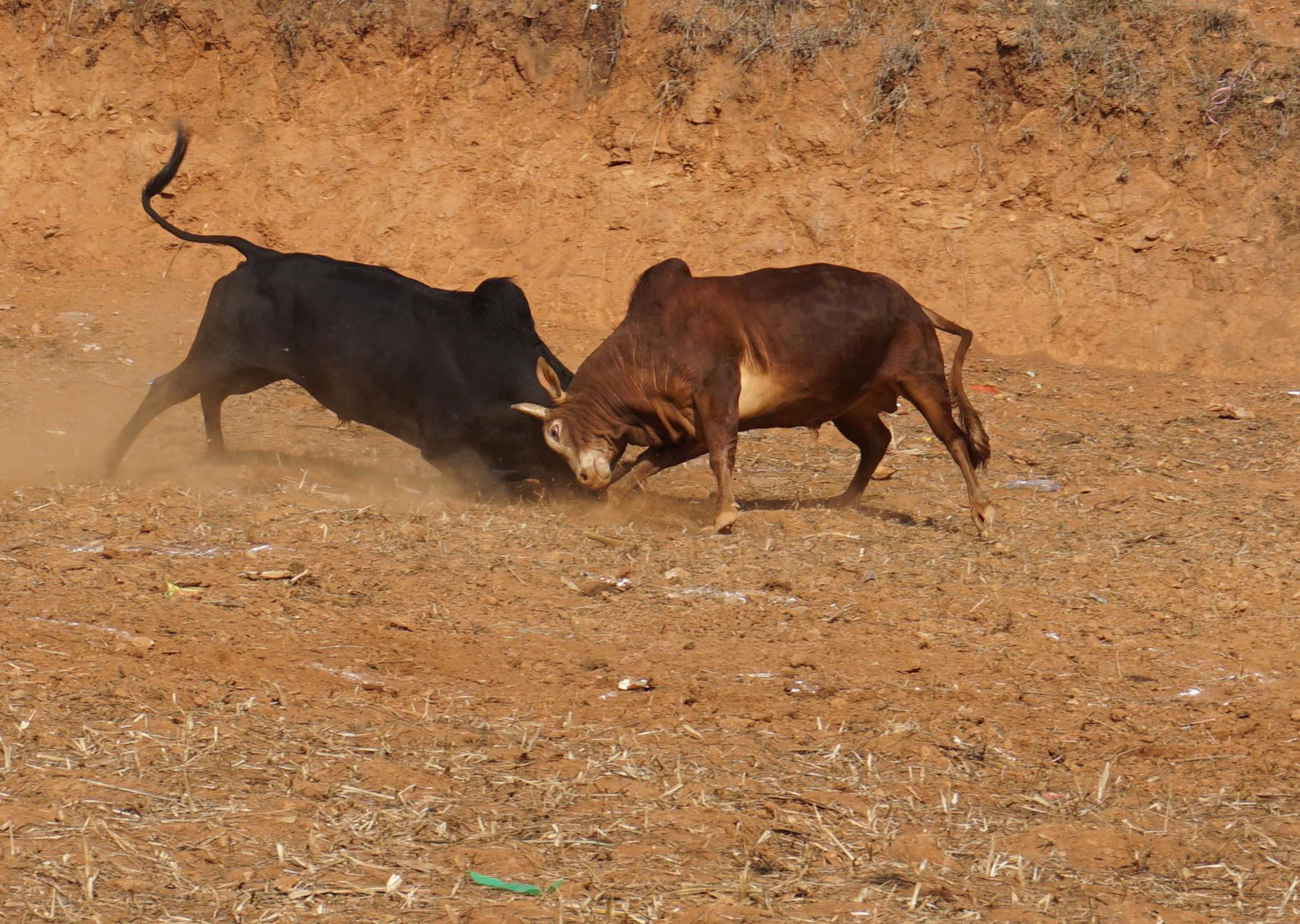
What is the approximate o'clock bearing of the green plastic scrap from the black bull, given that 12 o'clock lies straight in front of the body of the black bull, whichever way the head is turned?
The green plastic scrap is roughly at 3 o'clock from the black bull.

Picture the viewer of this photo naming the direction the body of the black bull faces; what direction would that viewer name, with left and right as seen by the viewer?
facing to the right of the viewer

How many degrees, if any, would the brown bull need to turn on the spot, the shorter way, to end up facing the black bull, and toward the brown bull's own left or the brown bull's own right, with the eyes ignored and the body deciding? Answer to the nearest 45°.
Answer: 0° — it already faces it

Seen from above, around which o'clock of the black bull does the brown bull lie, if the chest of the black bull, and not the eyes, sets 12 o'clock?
The brown bull is roughly at 1 o'clock from the black bull.

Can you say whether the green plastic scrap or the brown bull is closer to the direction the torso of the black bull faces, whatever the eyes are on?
the brown bull

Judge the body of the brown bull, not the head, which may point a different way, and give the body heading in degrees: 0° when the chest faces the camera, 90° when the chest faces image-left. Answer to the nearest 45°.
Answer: approximately 90°

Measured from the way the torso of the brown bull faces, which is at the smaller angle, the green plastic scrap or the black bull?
the black bull

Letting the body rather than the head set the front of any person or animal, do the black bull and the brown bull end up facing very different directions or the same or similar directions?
very different directions

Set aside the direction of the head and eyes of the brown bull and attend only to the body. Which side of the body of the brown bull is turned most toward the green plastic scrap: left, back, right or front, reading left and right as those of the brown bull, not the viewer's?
left

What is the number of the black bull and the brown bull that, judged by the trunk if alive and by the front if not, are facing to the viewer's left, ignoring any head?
1
